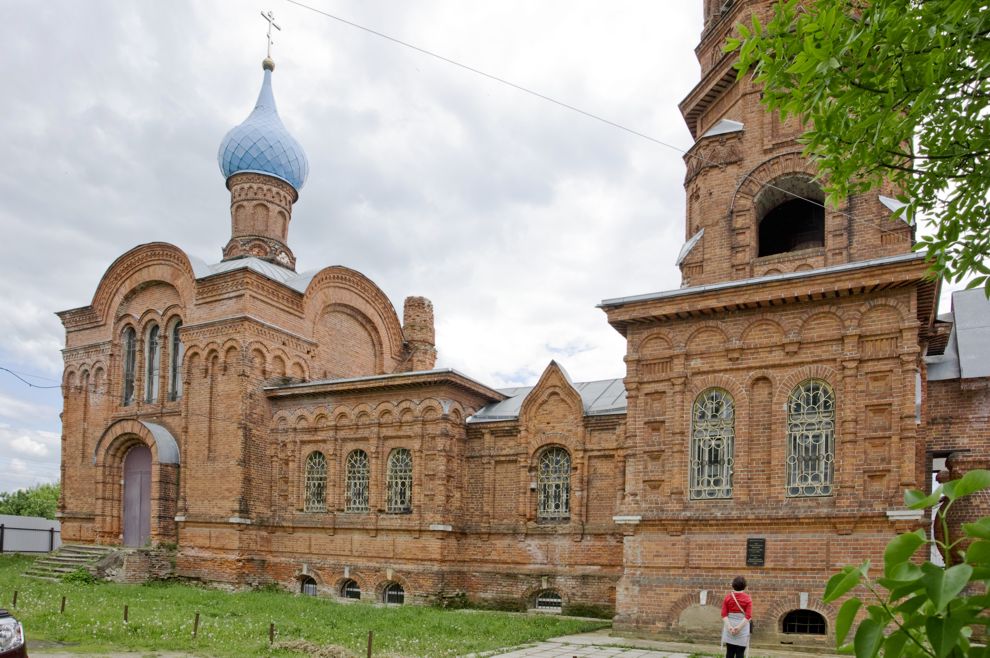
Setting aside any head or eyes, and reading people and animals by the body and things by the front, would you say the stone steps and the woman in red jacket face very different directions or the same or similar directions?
very different directions

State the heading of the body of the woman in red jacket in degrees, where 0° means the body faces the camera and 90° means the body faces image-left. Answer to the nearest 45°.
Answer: approximately 180°

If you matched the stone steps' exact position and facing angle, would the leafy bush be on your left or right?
on your left

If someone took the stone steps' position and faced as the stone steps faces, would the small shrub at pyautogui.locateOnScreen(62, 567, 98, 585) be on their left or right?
on their left

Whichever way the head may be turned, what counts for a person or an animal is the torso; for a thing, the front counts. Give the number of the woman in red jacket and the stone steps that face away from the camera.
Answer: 1

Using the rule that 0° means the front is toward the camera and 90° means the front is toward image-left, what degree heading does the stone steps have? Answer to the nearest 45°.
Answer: approximately 45°
